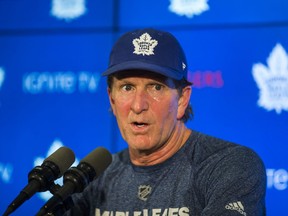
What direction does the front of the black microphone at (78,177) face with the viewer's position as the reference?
facing to the right of the viewer

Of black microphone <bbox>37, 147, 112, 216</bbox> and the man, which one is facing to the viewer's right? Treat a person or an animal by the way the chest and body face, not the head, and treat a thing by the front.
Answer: the black microphone

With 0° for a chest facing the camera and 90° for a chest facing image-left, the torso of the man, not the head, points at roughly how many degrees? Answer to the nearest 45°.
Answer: approximately 45°

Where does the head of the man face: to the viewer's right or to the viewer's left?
to the viewer's left

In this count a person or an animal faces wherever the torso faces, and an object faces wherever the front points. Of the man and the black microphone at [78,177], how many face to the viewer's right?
1
